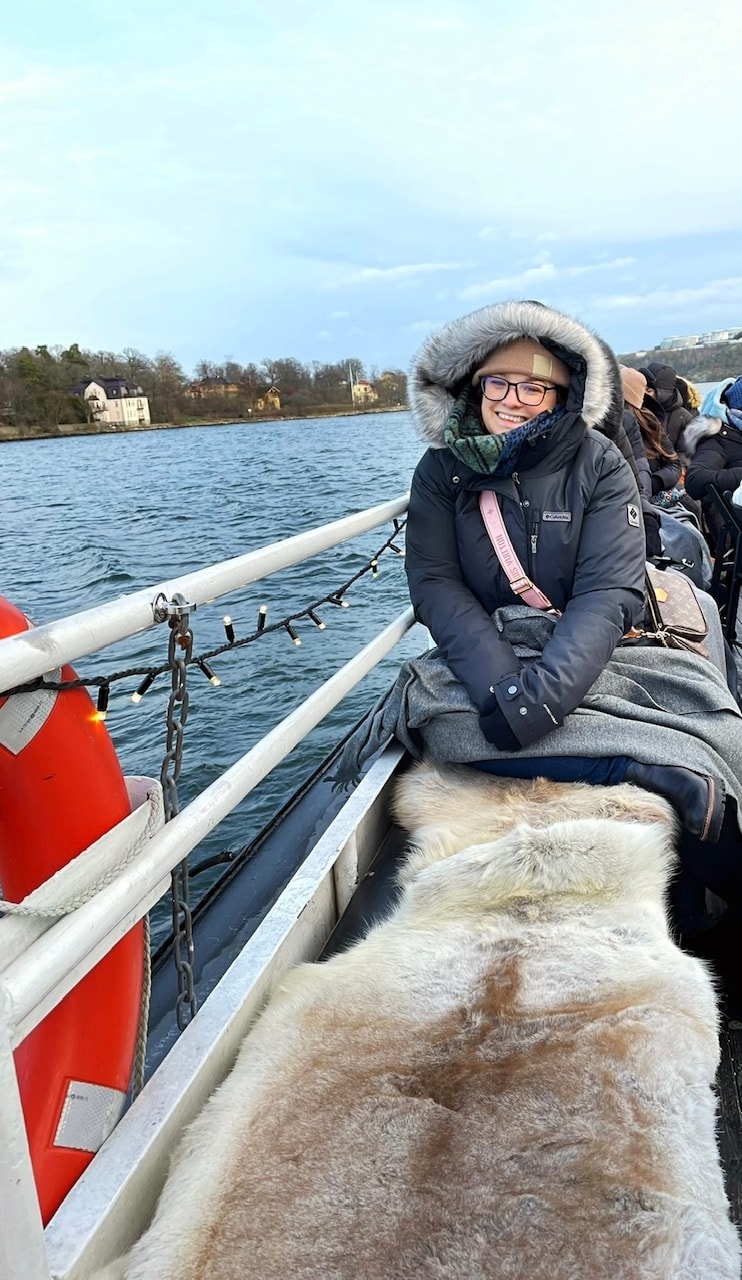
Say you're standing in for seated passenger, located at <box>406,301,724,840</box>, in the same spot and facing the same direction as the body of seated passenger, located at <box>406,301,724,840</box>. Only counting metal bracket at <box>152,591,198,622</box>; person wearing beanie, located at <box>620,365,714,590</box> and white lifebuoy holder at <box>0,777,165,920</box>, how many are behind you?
1

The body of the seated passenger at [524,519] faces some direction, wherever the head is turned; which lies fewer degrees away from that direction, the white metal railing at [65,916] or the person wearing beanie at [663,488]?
the white metal railing

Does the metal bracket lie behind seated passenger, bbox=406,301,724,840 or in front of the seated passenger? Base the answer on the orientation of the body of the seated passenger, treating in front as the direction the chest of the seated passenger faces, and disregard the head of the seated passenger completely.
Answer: in front

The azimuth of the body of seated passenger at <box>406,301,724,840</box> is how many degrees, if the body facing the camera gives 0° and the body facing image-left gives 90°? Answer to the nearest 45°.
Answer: approximately 0°

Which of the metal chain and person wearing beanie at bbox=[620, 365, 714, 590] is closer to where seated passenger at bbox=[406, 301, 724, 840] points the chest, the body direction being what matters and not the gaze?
the metal chain

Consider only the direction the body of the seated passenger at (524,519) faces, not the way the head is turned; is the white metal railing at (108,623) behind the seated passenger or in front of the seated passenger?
in front

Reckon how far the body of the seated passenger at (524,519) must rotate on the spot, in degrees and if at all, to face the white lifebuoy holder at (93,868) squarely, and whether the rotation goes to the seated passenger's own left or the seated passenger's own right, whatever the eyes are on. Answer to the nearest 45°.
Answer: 0° — they already face it

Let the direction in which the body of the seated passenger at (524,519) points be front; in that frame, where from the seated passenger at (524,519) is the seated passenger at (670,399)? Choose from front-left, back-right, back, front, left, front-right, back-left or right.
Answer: back

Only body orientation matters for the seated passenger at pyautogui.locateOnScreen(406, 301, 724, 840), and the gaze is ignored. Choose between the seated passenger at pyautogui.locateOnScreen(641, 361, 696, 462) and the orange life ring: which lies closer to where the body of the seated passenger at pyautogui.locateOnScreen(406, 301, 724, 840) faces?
the orange life ring

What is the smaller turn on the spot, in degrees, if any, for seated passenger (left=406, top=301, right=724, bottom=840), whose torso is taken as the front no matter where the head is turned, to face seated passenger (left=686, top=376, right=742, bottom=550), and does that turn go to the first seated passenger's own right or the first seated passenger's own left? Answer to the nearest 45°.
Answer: approximately 180°

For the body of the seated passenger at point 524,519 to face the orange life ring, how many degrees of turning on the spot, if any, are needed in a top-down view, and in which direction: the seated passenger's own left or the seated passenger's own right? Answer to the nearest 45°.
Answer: approximately 45° to the seated passenger's own right

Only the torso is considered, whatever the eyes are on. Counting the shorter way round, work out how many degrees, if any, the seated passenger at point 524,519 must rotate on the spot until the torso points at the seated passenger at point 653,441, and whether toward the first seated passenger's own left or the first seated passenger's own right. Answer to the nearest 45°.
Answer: approximately 180°
